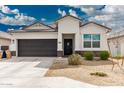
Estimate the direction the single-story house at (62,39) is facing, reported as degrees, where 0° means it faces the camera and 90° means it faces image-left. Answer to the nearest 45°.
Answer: approximately 0°
